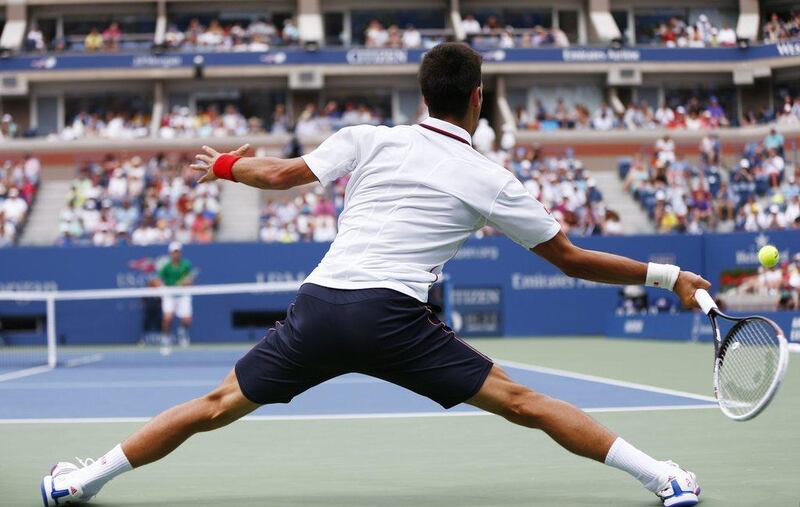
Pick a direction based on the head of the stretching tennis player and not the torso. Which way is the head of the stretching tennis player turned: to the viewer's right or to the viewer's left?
to the viewer's right

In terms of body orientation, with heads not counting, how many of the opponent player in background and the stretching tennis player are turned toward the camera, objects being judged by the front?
1

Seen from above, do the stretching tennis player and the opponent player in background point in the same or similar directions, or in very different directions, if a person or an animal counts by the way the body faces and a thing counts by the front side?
very different directions

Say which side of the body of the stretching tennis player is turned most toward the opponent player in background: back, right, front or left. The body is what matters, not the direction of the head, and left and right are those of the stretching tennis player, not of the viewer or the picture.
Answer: front

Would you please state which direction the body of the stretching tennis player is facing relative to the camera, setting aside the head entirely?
away from the camera

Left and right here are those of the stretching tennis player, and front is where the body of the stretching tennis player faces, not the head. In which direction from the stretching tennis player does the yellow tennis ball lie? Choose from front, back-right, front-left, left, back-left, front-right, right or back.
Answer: front-right

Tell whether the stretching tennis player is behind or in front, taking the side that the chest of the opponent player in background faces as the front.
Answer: in front

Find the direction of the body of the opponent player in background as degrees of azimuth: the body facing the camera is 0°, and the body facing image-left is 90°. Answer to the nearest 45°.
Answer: approximately 0°

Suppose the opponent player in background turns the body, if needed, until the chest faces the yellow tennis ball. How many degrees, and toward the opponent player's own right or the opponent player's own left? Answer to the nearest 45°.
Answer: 0° — they already face it

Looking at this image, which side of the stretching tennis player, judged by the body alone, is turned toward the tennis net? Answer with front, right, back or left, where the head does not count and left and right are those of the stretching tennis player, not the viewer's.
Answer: front

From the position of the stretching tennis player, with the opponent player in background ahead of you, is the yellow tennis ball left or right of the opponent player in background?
right

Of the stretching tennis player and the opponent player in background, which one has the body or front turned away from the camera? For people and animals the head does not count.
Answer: the stretching tennis player
